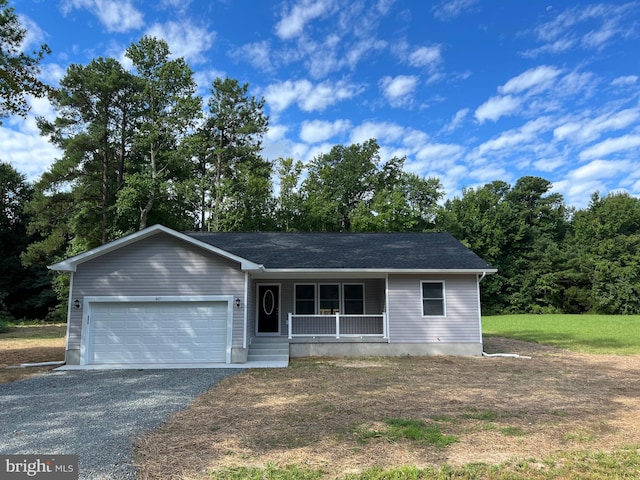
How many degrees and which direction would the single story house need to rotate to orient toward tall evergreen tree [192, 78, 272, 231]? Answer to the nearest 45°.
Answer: approximately 180°

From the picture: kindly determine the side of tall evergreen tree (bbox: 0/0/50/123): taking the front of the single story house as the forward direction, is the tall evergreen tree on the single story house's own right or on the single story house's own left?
on the single story house's own right

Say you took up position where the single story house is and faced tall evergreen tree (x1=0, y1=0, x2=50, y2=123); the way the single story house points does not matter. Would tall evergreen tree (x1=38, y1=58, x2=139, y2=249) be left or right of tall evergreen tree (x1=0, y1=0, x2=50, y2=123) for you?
right

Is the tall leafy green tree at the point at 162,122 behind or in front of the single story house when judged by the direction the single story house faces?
behind

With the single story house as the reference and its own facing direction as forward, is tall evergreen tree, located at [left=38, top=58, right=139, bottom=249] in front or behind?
behind

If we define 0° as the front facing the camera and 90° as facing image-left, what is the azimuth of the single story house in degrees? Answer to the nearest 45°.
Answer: approximately 0°
